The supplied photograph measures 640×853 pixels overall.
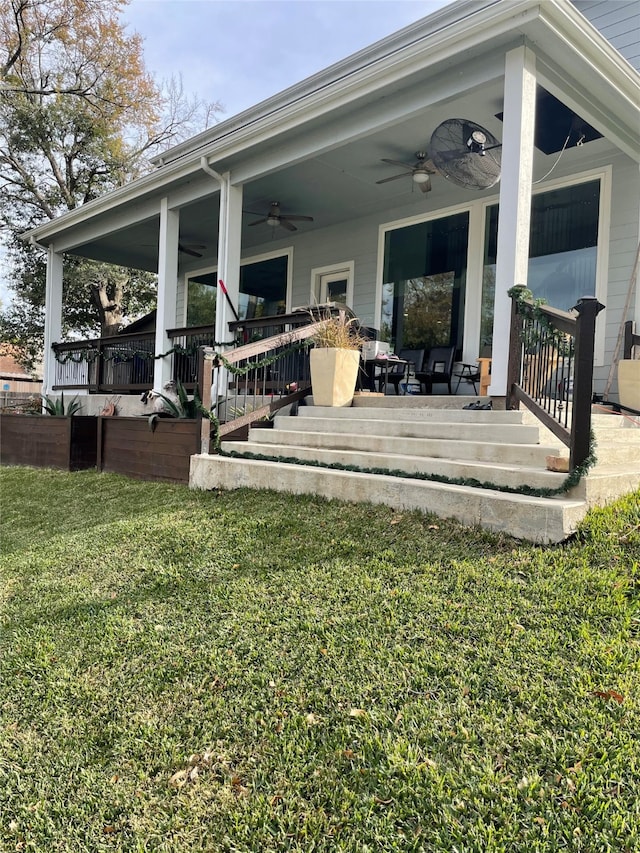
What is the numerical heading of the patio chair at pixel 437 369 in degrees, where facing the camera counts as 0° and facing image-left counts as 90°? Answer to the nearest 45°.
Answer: approximately 45°

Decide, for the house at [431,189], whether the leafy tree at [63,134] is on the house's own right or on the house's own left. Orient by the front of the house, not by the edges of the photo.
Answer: on the house's own right

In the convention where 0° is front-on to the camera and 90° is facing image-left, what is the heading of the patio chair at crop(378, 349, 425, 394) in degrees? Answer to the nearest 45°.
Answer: approximately 45°

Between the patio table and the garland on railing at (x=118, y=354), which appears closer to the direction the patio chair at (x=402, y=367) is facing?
the patio table

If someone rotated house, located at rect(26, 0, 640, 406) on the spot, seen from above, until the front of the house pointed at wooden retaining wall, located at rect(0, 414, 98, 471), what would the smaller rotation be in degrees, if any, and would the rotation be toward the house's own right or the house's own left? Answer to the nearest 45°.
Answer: approximately 45° to the house's own right

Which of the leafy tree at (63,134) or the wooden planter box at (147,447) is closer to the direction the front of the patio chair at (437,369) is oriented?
the wooden planter box

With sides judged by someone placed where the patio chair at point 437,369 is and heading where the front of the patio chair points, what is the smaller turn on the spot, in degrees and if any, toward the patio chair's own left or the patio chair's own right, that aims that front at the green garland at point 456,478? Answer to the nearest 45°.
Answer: approximately 45° to the patio chair's own left

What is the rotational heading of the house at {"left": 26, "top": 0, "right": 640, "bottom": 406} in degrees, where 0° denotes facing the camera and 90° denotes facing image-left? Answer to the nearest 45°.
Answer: approximately 45°
